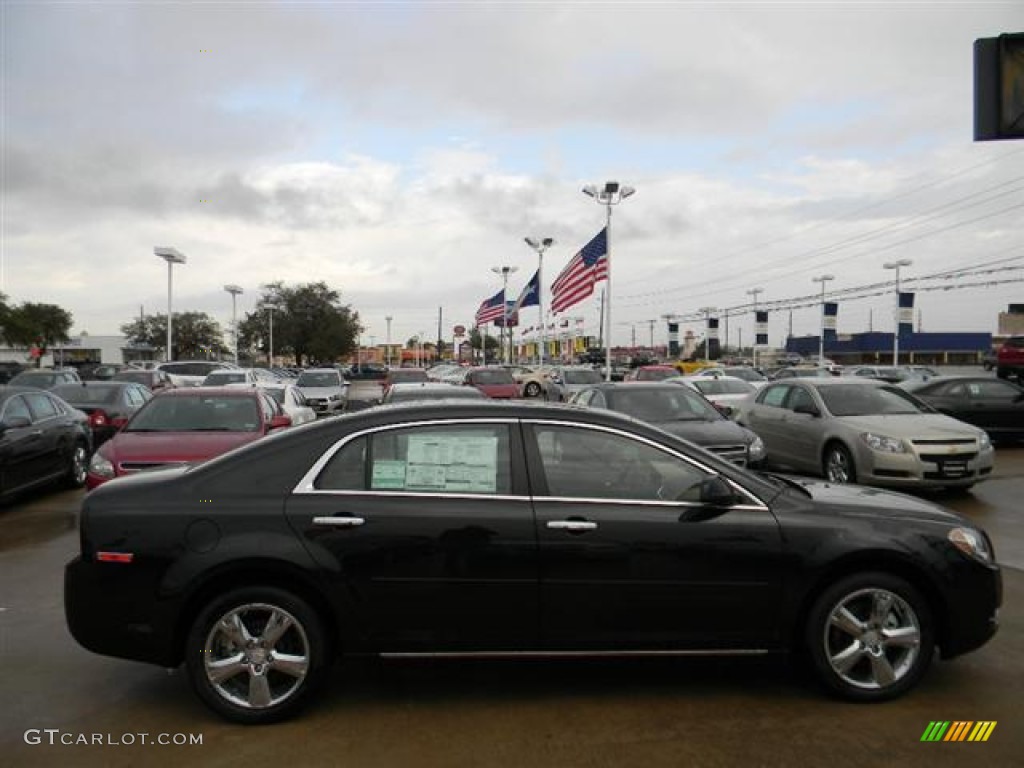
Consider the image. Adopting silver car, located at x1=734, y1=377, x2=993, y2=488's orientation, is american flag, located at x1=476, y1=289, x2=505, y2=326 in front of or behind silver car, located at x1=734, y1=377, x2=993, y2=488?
behind

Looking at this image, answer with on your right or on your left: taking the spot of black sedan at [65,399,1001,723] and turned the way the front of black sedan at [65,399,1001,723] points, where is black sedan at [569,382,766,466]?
on your left

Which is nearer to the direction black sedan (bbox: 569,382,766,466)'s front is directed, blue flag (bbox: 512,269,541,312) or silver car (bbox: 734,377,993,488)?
the silver car

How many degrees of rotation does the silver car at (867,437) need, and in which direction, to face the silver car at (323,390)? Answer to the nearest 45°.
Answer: approximately 180°

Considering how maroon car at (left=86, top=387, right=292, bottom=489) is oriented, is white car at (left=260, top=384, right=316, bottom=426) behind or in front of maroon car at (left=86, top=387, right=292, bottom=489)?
behind

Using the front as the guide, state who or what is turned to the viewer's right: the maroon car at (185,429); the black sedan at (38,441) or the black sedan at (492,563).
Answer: the black sedan at (492,563)

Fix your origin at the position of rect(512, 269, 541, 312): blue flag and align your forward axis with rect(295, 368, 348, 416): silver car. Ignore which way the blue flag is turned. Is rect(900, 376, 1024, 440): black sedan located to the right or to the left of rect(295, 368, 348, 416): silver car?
left

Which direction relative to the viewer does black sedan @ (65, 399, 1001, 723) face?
to the viewer's right
